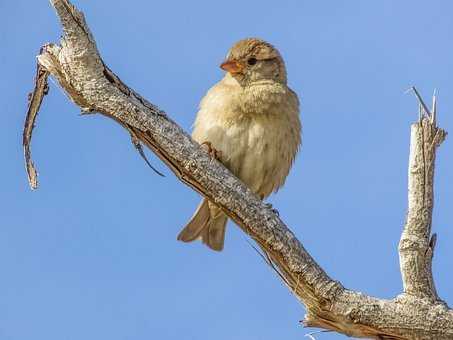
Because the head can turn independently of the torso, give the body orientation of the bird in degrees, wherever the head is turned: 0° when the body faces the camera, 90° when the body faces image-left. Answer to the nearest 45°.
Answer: approximately 0°
